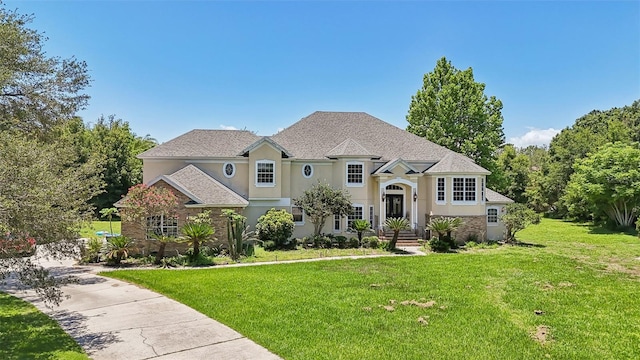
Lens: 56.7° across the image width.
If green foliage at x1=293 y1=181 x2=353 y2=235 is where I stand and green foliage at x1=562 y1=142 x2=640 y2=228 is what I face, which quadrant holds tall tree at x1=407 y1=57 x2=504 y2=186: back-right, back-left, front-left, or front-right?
front-left

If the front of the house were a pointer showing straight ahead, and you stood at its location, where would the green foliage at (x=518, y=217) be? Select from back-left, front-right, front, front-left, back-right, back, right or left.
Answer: left

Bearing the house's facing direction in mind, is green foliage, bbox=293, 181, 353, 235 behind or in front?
in front

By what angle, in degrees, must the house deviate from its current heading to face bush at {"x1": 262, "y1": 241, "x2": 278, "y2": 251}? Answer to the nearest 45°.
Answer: approximately 45° to its right

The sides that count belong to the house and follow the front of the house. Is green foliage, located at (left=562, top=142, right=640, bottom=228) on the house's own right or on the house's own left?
on the house's own left

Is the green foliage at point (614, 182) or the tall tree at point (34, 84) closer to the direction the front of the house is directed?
the tall tree

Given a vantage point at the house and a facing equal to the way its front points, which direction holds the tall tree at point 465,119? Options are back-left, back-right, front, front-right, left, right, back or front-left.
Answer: back-left

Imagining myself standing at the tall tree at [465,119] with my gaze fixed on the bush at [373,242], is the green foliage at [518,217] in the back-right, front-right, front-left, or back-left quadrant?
front-left

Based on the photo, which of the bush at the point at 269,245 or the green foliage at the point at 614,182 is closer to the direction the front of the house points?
the bush

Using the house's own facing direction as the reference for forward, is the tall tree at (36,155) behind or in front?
in front

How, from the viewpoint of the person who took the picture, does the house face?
facing the viewer
